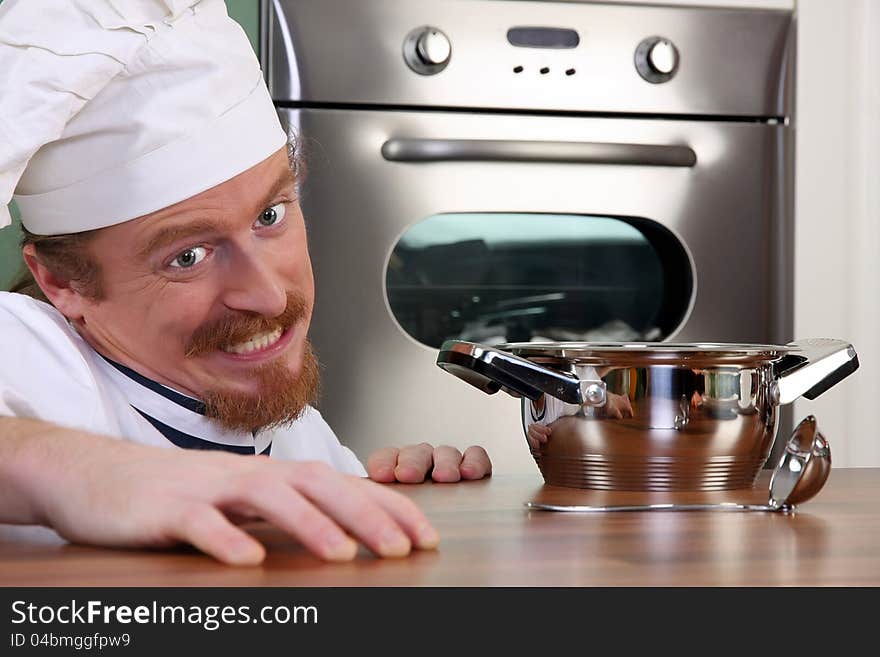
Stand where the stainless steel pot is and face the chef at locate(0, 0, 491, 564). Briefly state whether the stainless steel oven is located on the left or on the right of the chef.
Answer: right

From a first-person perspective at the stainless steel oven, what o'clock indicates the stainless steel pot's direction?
The stainless steel pot is roughly at 12 o'clock from the stainless steel oven.

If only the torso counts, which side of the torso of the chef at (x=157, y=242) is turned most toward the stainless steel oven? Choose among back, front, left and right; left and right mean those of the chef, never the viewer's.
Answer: left

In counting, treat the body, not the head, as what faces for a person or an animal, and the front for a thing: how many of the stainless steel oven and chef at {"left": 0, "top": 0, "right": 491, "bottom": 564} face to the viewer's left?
0

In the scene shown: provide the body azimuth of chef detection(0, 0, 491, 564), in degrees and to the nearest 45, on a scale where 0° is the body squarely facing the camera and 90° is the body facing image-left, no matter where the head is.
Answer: approximately 315°

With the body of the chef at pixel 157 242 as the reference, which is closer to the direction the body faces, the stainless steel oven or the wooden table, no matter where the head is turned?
the wooden table

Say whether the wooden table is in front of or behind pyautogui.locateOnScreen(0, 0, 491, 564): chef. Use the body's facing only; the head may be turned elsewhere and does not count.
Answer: in front

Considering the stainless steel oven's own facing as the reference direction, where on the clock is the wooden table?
The wooden table is roughly at 12 o'clock from the stainless steel oven.

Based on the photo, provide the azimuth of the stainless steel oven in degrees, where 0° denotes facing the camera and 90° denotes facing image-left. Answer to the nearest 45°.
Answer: approximately 0°

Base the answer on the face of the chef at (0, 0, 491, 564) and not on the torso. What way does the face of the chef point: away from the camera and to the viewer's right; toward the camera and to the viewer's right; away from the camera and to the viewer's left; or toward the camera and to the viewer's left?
toward the camera and to the viewer's right

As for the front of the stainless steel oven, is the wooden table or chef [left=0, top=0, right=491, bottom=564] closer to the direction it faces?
the wooden table
